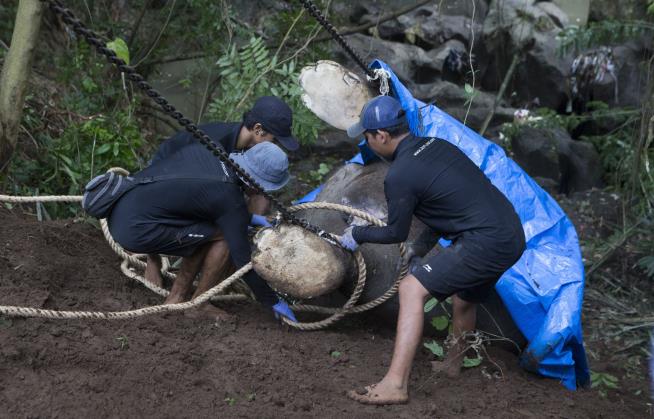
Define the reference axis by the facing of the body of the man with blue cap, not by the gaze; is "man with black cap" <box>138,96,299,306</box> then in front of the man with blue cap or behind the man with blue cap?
in front

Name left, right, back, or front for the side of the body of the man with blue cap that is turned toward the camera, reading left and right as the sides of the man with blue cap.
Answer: left

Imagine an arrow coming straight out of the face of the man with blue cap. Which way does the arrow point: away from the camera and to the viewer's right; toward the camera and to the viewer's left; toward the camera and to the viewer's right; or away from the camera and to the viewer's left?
away from the camera and to the viewer's left

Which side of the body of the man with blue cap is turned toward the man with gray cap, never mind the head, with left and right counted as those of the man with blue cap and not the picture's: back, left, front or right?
front

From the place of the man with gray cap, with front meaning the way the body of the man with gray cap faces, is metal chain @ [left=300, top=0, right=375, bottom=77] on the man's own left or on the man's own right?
on the man's own left

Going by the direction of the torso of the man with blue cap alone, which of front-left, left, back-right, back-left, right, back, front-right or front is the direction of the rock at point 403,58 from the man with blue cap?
right

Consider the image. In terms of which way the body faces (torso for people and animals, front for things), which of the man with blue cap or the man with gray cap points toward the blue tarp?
the man with gray cap

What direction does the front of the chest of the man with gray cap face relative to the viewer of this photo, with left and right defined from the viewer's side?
facing to the right of the viewer

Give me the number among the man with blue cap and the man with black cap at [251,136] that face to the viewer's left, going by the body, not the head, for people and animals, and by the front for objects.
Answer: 1

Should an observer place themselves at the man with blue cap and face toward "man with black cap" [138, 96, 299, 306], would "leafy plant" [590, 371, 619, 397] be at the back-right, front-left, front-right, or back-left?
back-right

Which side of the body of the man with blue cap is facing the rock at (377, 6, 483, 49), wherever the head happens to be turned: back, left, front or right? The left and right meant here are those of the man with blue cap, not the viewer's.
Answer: right

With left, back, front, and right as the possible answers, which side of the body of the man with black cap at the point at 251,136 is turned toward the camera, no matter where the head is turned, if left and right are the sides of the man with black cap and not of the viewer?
right

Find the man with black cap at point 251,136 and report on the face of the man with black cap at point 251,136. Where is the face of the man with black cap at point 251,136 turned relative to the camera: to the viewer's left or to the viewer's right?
to the viewer's right

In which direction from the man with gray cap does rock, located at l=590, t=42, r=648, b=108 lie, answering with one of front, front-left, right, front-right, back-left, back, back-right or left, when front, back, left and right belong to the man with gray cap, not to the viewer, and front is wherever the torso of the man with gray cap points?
front-left
